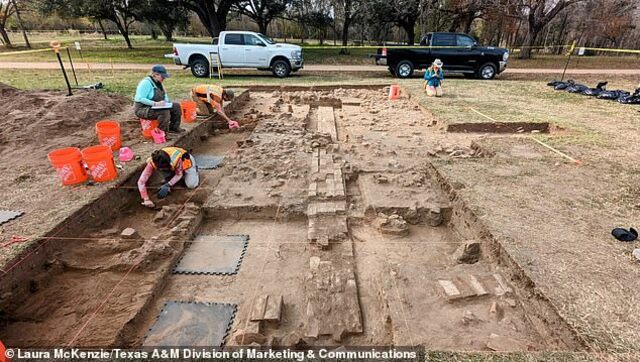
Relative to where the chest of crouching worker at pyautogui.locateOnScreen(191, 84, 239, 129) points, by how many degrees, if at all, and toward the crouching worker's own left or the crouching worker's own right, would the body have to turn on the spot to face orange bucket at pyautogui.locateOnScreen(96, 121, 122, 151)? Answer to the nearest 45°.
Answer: approximately 135° to the crouching worker's own right

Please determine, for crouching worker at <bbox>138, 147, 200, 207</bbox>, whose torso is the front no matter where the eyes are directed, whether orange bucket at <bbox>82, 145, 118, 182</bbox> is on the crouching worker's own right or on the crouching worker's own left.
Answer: on the crouching worker's own right

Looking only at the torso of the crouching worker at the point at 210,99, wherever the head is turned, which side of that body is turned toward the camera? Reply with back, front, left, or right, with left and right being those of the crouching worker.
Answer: right

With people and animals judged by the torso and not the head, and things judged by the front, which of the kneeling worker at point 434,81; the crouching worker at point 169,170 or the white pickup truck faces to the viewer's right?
the white pickup truck

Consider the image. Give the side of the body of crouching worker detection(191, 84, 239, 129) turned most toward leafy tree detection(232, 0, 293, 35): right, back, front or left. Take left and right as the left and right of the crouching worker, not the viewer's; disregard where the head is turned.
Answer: left

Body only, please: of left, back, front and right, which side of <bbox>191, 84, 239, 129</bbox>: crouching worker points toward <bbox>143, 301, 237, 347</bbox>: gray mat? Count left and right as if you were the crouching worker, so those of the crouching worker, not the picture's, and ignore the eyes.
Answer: right

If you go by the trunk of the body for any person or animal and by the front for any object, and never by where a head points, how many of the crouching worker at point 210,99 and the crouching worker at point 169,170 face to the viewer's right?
1

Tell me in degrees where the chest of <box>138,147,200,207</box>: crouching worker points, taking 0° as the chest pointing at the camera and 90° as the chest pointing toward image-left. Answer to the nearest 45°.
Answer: approximately 45°

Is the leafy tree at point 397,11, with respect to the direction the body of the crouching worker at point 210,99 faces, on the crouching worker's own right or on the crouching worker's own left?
on the crouching worker's own left

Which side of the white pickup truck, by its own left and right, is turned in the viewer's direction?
right

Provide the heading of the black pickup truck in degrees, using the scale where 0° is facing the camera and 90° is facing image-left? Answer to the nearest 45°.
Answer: approximately 270°
